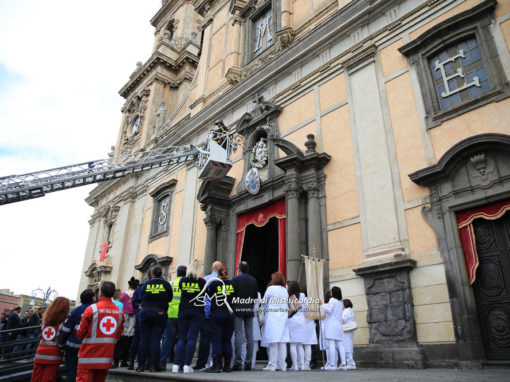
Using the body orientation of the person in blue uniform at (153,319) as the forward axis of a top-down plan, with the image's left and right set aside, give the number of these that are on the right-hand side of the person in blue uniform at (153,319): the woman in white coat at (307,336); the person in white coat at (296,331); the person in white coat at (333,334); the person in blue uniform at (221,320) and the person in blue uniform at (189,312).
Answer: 5

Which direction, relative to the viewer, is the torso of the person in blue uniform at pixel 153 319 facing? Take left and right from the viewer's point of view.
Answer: facing away from the viewer

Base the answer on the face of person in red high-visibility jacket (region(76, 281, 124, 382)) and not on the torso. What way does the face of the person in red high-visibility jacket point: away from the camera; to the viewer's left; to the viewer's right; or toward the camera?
away from the camera

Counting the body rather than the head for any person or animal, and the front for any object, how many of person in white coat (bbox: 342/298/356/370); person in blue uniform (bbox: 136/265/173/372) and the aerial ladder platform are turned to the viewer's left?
1

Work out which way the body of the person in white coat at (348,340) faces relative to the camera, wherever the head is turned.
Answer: to the viewer's left

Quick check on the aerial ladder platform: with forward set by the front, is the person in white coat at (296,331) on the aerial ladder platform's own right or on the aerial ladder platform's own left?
on the aerial ladder platform's own right

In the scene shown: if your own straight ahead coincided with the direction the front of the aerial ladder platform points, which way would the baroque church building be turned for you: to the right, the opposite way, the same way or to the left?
the opposite way

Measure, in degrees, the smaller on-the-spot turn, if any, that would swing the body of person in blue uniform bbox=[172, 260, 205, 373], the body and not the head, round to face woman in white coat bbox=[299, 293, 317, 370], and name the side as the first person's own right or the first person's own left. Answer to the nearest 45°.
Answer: approximately 90° to the first person's own right

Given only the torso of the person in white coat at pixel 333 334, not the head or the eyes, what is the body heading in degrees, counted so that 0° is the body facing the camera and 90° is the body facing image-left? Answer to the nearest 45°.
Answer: approximately 135°

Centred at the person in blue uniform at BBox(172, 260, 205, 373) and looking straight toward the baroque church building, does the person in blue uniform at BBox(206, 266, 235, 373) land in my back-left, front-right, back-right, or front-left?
front-right

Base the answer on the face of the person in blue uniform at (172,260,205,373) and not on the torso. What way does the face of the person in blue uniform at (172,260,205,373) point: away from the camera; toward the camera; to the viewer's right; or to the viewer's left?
away from the camera

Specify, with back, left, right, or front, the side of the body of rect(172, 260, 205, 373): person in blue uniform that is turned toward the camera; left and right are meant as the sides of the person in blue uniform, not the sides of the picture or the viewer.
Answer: back

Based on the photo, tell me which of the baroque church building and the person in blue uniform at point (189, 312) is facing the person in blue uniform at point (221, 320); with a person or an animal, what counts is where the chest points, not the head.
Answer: the baroque church building

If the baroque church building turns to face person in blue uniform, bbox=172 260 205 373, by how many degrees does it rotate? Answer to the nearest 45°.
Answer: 0° — it already faces them

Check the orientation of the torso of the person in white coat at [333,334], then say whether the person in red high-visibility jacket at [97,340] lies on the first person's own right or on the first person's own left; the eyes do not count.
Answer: on the first person's own left

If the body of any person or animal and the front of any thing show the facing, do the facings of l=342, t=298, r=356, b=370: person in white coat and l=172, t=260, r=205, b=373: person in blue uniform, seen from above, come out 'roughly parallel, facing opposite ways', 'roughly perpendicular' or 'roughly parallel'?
roughly perpendicular
